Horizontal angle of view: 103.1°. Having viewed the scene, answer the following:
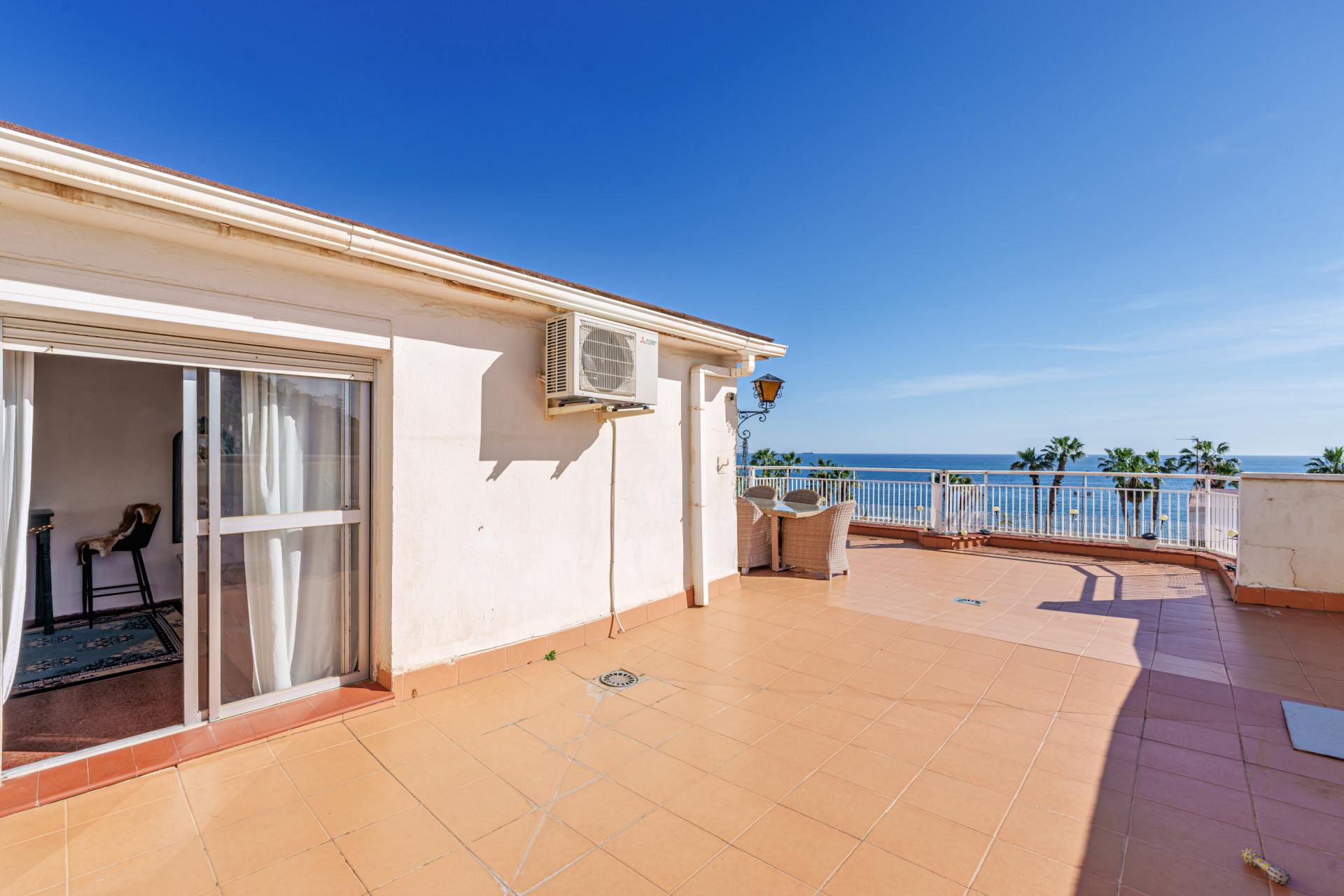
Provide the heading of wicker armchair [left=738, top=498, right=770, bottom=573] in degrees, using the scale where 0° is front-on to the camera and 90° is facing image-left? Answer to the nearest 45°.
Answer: approximately 225°

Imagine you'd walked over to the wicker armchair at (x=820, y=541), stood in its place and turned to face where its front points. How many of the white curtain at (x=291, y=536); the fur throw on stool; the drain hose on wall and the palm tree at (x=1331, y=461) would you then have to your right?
1

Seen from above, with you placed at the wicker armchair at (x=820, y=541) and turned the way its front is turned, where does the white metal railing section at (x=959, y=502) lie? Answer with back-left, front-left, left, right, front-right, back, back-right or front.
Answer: right

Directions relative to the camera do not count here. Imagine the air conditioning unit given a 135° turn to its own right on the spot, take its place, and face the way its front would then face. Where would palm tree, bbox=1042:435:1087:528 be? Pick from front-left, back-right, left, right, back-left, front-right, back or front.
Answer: back-right

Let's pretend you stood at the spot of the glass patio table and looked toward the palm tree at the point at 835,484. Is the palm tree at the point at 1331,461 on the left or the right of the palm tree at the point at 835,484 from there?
right

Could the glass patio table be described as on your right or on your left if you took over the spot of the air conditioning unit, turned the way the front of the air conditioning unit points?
on your left

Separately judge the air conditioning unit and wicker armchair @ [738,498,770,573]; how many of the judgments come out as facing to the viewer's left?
0

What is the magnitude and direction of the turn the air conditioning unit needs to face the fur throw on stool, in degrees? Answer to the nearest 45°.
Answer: approximately 135° to its right

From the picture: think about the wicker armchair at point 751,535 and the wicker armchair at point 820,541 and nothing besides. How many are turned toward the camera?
0

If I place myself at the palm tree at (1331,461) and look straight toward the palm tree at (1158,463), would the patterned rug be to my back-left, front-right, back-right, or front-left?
front-left

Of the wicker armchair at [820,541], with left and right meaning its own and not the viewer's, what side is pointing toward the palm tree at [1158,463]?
right

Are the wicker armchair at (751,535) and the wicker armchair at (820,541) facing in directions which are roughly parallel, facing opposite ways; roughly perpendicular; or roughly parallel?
roughly perpendicular

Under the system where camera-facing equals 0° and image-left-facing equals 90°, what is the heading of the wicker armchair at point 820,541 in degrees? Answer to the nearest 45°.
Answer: approximately 135°

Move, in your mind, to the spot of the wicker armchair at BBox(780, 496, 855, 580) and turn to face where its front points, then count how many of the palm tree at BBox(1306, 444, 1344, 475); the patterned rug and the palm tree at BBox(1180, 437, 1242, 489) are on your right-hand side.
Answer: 2

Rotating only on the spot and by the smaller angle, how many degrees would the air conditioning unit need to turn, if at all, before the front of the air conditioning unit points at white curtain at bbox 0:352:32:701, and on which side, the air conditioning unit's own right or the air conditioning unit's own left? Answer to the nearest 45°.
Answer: approximately 90° to the air conditioning unit's own right

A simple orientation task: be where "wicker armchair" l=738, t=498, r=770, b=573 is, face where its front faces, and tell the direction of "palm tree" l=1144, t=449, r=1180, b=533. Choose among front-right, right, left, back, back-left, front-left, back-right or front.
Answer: front
